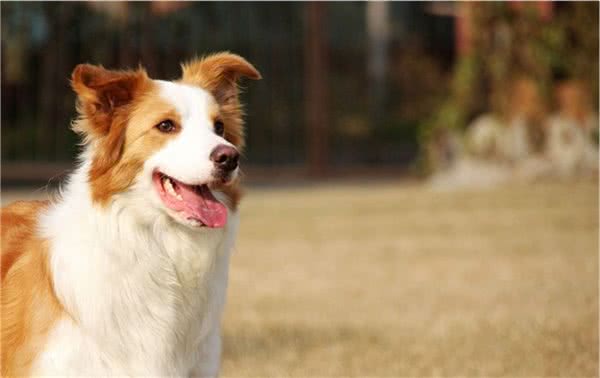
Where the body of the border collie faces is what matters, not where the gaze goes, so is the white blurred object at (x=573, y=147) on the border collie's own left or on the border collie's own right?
on the border collie's own left

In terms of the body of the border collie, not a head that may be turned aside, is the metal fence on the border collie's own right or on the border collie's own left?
on the border collie's own left

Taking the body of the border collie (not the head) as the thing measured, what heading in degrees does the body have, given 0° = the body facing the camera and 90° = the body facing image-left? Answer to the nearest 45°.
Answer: approximately 315°
